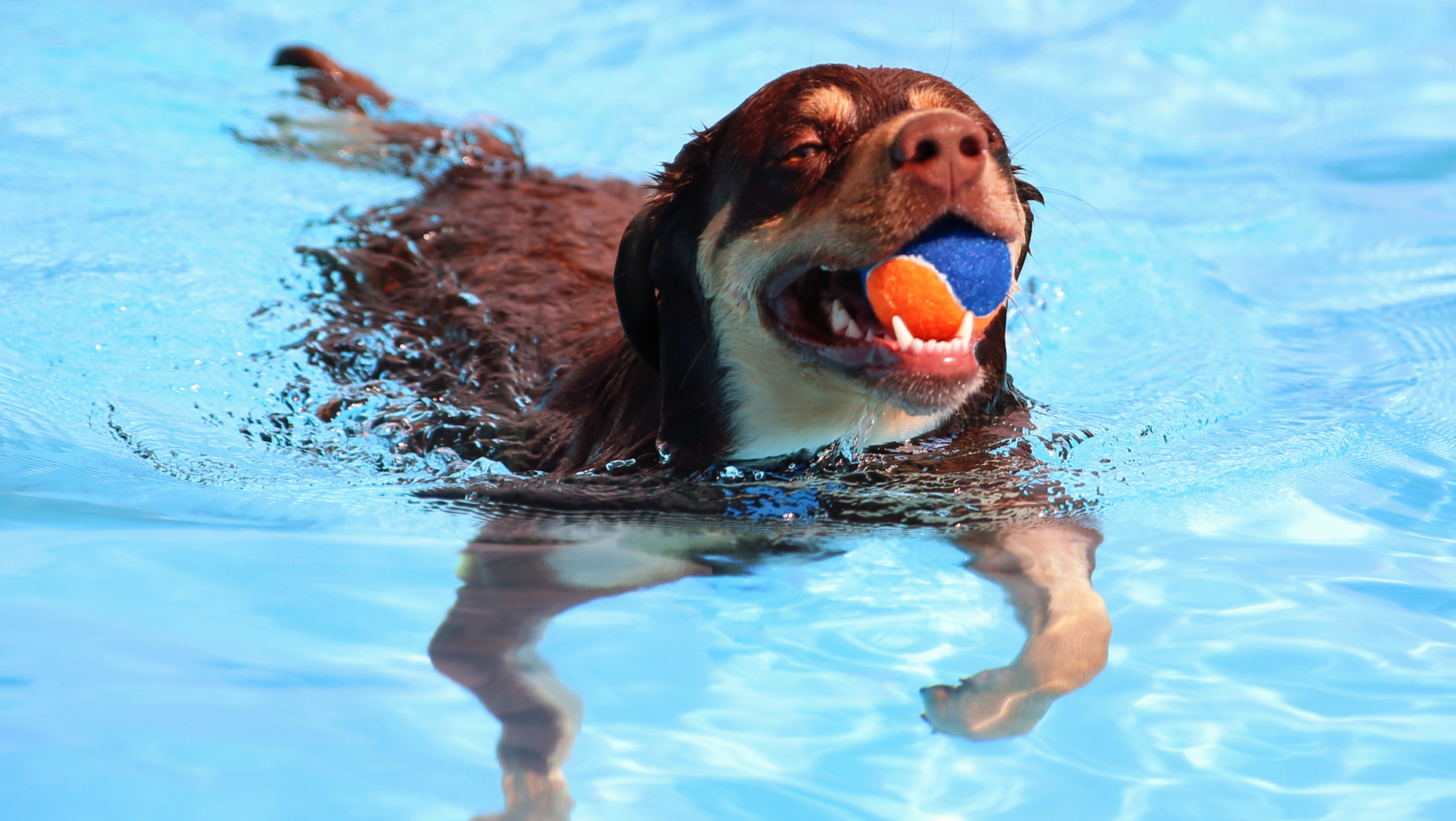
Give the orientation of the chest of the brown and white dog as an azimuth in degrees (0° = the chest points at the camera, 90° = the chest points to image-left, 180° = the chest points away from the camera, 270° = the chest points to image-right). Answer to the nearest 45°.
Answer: approximately 315°
